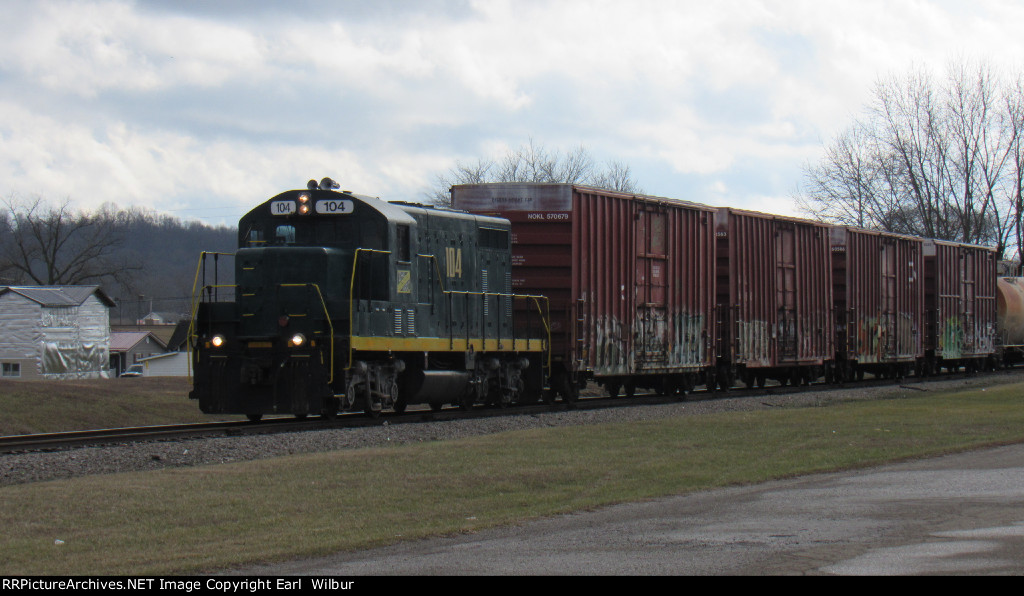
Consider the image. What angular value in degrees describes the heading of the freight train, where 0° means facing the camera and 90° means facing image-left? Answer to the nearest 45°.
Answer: approximately 45°

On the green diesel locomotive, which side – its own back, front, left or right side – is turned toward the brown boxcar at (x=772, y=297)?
back

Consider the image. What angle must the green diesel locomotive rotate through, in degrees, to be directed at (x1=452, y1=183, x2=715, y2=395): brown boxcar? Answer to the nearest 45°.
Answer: approximately 180°

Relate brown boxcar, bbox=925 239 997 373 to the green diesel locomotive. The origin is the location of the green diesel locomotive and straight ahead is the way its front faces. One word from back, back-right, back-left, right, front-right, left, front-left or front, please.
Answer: back

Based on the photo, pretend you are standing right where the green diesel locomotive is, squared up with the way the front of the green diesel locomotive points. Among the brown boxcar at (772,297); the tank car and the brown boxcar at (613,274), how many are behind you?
3

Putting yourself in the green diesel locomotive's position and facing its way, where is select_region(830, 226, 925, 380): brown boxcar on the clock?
The brown boxcar is roughly at 6 o'clock from the green diesel locomotive.
